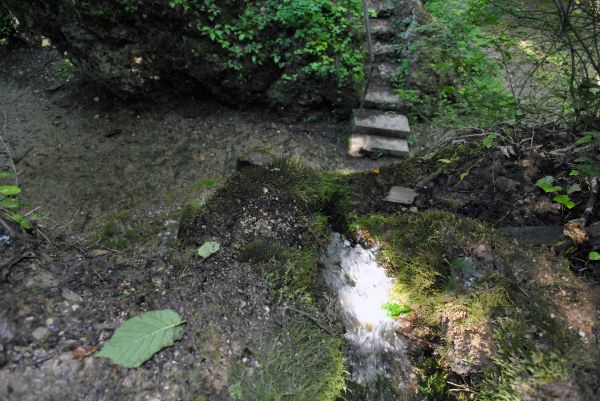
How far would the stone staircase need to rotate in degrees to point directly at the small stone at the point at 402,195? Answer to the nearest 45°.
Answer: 0° — it already faces it

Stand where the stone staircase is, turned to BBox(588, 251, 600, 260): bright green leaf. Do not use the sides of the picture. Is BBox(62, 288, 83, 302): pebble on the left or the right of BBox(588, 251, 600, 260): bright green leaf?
right

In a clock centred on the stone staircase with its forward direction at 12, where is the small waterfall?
The small waterfall is roughly at 12 o'clock from the stone staircase.

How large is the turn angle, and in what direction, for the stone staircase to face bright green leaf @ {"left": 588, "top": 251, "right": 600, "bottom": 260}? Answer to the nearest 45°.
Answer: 0° — it already faces it

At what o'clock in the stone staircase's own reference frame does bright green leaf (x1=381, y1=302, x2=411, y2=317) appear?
The bright green leaf is roughly at 12 o'clock from the stone staircase.

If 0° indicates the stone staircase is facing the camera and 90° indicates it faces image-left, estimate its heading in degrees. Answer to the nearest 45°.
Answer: approximately 0°

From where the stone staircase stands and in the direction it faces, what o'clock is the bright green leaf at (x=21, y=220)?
The bright green leaf is roughly at 1 o'clock from the stone staircase.
